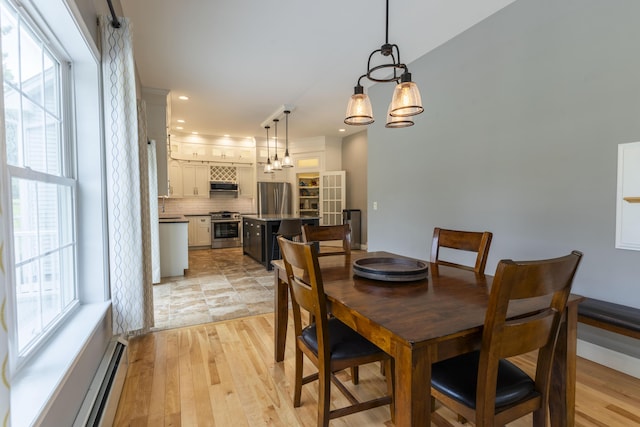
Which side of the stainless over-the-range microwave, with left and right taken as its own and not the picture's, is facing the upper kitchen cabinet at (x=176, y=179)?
right

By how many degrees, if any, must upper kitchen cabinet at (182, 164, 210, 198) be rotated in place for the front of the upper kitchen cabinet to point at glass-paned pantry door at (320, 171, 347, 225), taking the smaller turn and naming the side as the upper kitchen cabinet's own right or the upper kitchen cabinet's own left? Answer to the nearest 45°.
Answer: approximately 45° to the upper kitchen cabinet's own left

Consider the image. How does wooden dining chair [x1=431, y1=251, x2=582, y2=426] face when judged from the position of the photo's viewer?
facing away from the viewer and to the left of the viewer

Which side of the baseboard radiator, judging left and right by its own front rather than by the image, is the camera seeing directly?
right

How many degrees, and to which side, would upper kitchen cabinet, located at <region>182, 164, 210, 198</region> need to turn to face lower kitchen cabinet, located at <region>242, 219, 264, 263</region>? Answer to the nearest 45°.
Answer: approximately 45° to its left

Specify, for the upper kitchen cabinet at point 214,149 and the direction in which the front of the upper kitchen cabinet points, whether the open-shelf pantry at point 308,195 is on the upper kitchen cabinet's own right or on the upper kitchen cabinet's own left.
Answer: on the upper kitchen cabinet's own left

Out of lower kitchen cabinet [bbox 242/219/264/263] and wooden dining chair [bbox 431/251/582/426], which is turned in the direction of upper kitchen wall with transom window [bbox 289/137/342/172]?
the wooden dining chair

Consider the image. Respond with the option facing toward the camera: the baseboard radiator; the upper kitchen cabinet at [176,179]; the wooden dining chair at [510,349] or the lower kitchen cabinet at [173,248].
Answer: the upper kitchen cabinet

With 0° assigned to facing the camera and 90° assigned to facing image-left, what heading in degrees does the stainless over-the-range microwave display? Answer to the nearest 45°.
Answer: approximately 0°
